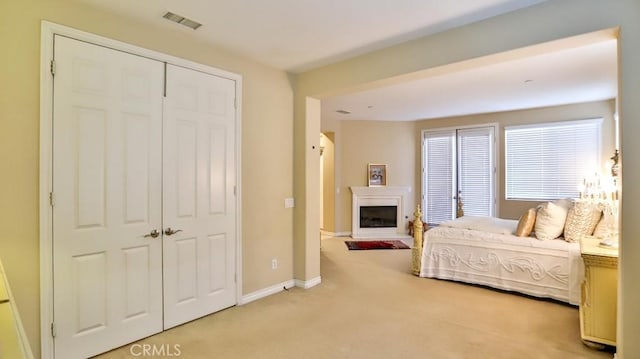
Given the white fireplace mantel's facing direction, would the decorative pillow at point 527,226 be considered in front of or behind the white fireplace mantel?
in front

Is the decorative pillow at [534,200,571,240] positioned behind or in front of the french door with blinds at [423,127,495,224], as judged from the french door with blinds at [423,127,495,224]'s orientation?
in front

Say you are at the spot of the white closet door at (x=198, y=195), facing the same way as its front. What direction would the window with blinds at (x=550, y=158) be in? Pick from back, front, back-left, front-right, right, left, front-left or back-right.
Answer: front-left

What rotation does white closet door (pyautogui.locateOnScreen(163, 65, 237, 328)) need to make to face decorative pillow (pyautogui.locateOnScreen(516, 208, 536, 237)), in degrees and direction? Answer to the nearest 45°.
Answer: approximately 45° to its left

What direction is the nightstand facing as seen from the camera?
to the viewer's left

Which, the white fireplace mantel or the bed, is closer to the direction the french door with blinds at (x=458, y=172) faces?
the bed

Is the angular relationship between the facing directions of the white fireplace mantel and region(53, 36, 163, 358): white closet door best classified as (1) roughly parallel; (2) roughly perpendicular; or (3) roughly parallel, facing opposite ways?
roughly perpendicular

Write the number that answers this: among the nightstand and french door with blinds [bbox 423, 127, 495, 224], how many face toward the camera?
1

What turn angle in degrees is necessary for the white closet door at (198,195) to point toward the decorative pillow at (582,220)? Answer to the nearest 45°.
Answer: approximately 45° to its left

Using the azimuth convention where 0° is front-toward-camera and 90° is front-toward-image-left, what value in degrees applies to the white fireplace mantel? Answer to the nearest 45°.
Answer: approximately 0°

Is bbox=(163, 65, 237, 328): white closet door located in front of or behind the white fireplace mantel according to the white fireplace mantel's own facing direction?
in front
